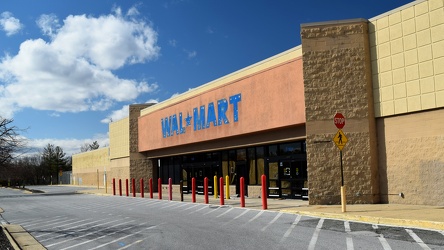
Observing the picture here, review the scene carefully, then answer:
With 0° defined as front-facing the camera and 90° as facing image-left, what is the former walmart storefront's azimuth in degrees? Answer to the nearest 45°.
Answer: approximately 45°
